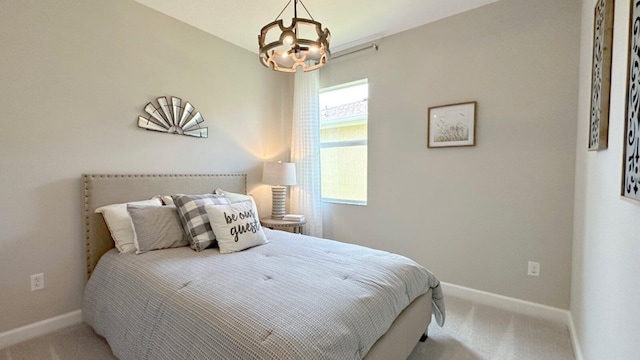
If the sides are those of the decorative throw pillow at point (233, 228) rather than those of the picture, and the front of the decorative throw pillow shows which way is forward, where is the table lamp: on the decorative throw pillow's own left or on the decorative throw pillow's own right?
on the decorative throw pillow's own left

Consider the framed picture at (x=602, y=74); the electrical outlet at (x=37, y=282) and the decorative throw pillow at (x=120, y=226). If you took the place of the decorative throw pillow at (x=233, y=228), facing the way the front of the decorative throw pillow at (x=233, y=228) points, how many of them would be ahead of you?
1

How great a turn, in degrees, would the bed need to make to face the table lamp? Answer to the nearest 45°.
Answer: approximately 135° to its left

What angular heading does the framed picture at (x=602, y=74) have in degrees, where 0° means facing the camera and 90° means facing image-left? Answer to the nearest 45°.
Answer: approximately 90°

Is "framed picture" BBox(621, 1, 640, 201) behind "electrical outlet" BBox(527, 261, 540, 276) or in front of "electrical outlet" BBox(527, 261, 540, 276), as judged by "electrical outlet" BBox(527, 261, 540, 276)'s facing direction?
in front

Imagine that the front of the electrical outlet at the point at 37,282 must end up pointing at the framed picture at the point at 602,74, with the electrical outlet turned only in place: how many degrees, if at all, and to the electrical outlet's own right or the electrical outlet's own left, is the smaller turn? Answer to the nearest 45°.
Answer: approximately 45° to the electrical outlet's own left

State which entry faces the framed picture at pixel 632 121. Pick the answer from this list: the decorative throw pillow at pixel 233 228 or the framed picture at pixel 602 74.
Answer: the decorative throw pillow
